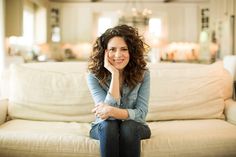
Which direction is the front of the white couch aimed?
toward the camera

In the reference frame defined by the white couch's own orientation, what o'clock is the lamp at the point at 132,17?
The lamp is roughly at 6 o'clock from the white couch.

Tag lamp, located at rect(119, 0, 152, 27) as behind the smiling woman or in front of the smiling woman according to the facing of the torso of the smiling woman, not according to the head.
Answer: behind

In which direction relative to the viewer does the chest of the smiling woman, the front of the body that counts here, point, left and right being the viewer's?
facing the viewer
